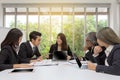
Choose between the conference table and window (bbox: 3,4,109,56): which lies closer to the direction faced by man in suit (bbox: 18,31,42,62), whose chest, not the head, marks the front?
the conference table

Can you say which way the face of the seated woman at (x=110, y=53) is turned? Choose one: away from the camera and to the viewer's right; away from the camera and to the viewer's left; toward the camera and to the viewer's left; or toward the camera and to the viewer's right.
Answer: away from the camera and to the viewer's left

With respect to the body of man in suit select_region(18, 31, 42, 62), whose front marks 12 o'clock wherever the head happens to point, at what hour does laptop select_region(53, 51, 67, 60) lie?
The laptop is roughly at 12 o'clock from the man in suit.

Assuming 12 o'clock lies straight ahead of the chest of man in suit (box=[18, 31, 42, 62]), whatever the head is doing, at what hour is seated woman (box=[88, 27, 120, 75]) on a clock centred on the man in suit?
The seated woman is roughly at 1 o'clock from the man in suit.

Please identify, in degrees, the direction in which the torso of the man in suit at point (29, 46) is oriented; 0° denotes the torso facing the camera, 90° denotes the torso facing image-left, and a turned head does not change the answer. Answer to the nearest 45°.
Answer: approximately 315°

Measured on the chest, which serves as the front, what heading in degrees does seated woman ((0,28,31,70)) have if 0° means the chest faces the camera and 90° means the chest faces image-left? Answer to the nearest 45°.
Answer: approximately 270°

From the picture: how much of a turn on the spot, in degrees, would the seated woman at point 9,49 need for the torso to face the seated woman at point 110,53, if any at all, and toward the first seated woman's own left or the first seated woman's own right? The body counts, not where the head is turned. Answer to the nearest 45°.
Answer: approximately 45° to the first seated woman's own right

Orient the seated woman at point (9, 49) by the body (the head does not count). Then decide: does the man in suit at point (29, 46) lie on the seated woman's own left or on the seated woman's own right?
on the seated woman's own left
